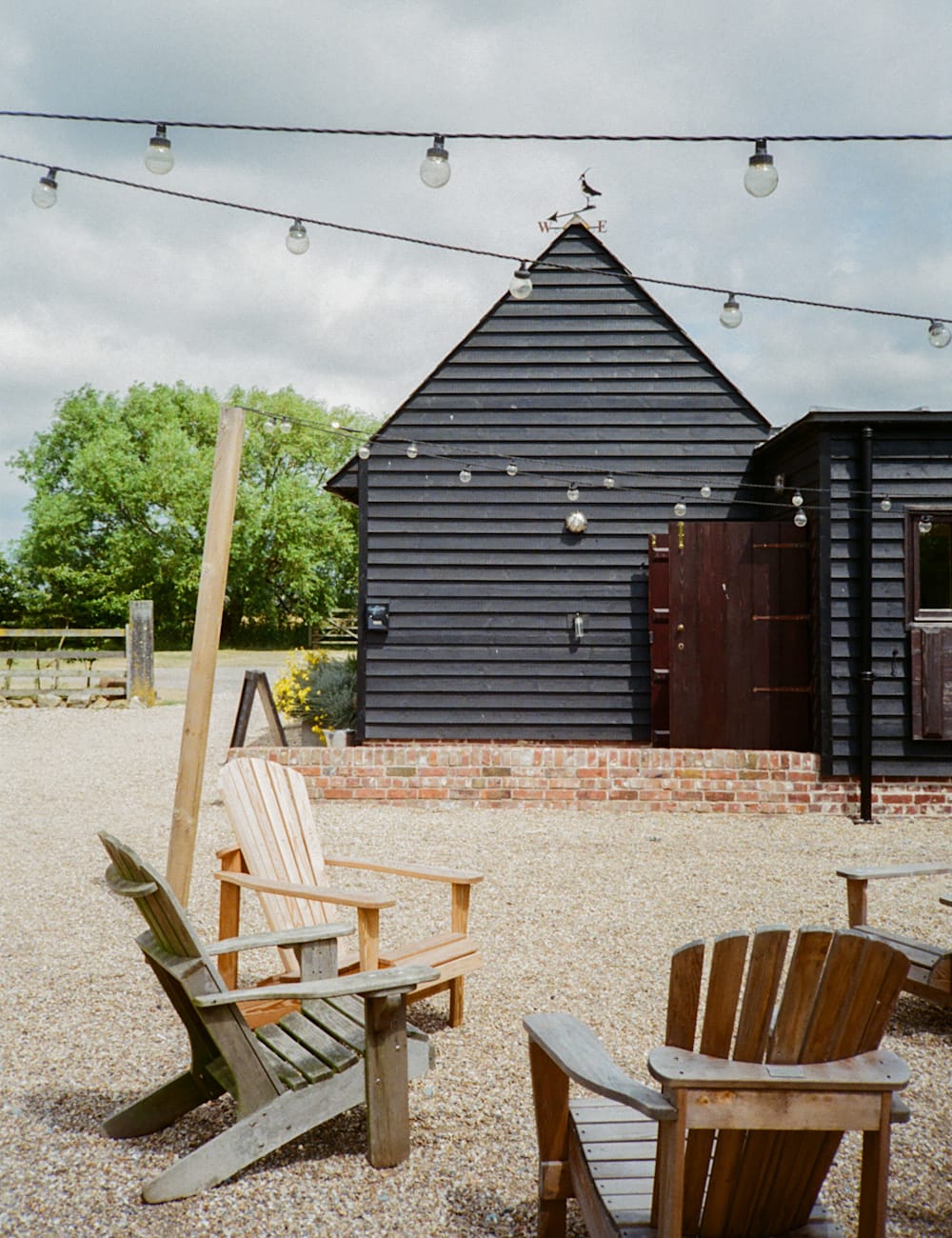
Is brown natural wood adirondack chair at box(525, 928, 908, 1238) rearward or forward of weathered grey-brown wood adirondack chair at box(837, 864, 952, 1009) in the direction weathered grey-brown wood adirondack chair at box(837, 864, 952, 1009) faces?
forward

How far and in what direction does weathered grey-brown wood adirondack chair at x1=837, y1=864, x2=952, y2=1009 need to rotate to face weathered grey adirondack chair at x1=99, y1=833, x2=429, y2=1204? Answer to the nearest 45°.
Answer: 0° — it already faces it

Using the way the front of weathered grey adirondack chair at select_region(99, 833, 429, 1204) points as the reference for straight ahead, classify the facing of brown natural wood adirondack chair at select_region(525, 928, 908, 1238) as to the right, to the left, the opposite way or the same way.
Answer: to the left

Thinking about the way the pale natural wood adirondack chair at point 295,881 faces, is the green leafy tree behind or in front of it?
behind

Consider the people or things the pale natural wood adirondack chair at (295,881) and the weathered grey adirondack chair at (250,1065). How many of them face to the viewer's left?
0

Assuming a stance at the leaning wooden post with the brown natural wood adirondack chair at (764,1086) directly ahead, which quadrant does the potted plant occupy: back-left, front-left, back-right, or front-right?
back-left

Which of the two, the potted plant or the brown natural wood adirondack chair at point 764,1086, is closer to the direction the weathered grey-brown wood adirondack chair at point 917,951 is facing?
the brown natural wood adirondack chair

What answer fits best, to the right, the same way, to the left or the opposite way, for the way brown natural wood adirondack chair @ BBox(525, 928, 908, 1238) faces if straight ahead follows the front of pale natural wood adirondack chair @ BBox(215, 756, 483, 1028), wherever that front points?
the opposite way

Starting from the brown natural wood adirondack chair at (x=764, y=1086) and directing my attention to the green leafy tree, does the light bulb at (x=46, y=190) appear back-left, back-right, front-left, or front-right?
front-left

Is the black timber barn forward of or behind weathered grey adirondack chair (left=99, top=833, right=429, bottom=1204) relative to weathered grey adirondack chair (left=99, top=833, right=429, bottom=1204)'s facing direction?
forward

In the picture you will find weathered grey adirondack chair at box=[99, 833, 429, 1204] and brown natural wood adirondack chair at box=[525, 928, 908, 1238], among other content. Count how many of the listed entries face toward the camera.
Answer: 0

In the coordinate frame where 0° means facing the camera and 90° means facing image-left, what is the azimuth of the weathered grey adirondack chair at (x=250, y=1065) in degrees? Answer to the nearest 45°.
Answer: approximately 225°

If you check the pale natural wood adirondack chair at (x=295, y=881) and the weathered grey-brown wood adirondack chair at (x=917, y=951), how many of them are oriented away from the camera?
0

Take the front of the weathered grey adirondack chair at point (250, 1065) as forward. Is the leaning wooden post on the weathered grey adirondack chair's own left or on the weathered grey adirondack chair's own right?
on the weathered grey adirondack chair's own left

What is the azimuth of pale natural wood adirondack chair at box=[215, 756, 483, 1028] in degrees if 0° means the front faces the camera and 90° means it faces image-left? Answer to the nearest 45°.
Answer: approximately 315°

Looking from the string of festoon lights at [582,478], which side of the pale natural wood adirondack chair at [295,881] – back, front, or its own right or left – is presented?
left
